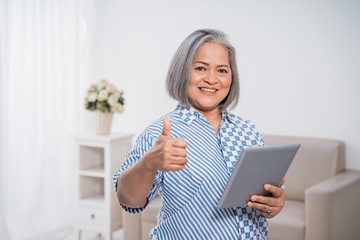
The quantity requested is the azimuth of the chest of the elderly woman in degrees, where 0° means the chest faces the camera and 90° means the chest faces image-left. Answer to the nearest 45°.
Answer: approximately 315°

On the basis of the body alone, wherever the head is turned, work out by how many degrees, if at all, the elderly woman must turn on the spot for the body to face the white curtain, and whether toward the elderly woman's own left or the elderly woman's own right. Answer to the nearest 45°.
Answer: approximately 180°

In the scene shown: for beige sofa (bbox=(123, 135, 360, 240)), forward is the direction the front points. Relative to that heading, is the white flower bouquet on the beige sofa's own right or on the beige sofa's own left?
on the beige sofa's own right
